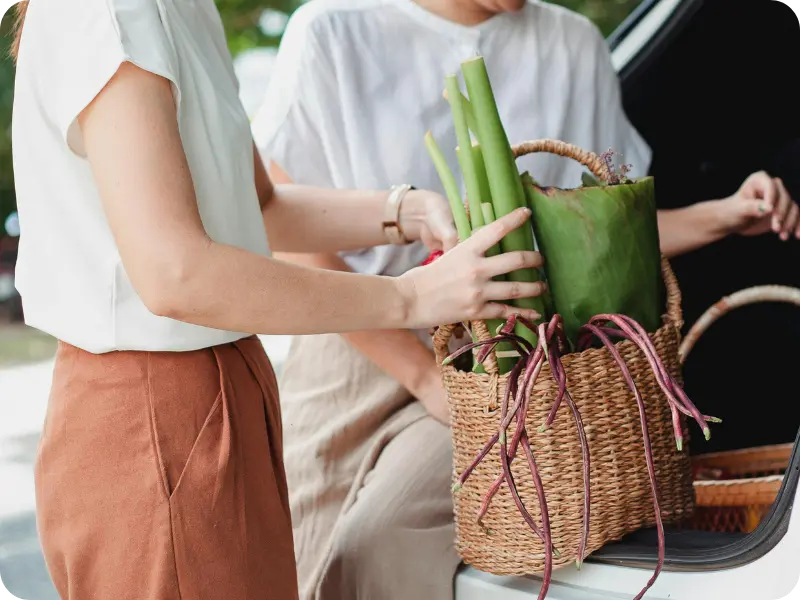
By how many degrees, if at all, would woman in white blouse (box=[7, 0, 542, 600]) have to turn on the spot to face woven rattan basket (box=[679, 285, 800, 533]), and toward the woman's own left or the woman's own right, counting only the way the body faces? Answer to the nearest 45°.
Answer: approximately 45° to the woman's own left

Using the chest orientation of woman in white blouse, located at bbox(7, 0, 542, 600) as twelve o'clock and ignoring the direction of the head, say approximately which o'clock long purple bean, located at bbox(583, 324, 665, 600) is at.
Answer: The long purple bean is roughly at 12 o'clock from the woman in white blouse.

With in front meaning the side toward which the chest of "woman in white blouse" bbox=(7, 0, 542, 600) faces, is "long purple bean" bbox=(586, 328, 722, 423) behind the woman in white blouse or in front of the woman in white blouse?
in front

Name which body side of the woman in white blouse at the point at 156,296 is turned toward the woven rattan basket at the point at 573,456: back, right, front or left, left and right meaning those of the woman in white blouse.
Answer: front

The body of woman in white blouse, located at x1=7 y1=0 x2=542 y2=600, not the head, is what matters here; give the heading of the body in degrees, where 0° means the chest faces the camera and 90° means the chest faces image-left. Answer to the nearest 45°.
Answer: approximately 270°

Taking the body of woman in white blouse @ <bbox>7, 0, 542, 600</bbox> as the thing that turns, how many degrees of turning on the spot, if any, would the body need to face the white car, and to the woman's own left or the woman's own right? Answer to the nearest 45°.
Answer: approximately 45° to the woman's own left

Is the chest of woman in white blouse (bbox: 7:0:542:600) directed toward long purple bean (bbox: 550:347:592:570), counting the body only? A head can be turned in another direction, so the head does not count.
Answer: yes

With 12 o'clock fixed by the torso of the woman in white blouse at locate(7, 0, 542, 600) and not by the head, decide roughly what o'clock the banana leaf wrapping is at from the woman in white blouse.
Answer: The banana leaf wrapping is roughly at 11 o'clock from the woman in white blouse.
